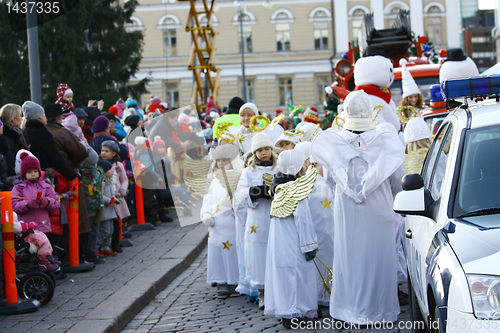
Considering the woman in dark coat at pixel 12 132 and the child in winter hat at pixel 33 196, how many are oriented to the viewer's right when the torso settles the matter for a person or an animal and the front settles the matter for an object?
1

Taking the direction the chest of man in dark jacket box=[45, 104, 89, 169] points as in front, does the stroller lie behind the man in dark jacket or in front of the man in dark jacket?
behind

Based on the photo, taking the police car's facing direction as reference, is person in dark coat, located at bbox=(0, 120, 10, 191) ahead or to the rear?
to the rear

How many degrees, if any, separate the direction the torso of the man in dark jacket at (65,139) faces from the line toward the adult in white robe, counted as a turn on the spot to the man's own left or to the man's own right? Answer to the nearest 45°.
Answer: approximately 90° to the man's own right

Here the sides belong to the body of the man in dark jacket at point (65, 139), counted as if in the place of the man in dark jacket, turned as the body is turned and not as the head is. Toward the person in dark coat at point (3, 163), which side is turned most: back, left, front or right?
back

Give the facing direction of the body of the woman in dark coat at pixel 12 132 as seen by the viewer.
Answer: to the viewer's right

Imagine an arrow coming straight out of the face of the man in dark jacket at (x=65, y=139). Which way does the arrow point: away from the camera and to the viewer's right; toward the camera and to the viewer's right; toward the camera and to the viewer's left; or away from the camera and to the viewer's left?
away from the camera and to the viewer's right

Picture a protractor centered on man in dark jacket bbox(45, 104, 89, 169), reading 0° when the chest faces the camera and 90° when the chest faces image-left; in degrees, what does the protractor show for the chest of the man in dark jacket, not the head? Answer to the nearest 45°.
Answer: approximately 225°

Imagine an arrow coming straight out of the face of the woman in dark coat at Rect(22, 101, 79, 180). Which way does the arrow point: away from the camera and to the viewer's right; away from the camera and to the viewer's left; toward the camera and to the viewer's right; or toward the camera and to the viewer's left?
away from the camera and to the viewer's right

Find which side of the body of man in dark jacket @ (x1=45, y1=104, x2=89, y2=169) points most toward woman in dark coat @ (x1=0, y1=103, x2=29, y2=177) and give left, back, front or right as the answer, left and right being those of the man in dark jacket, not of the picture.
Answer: back
